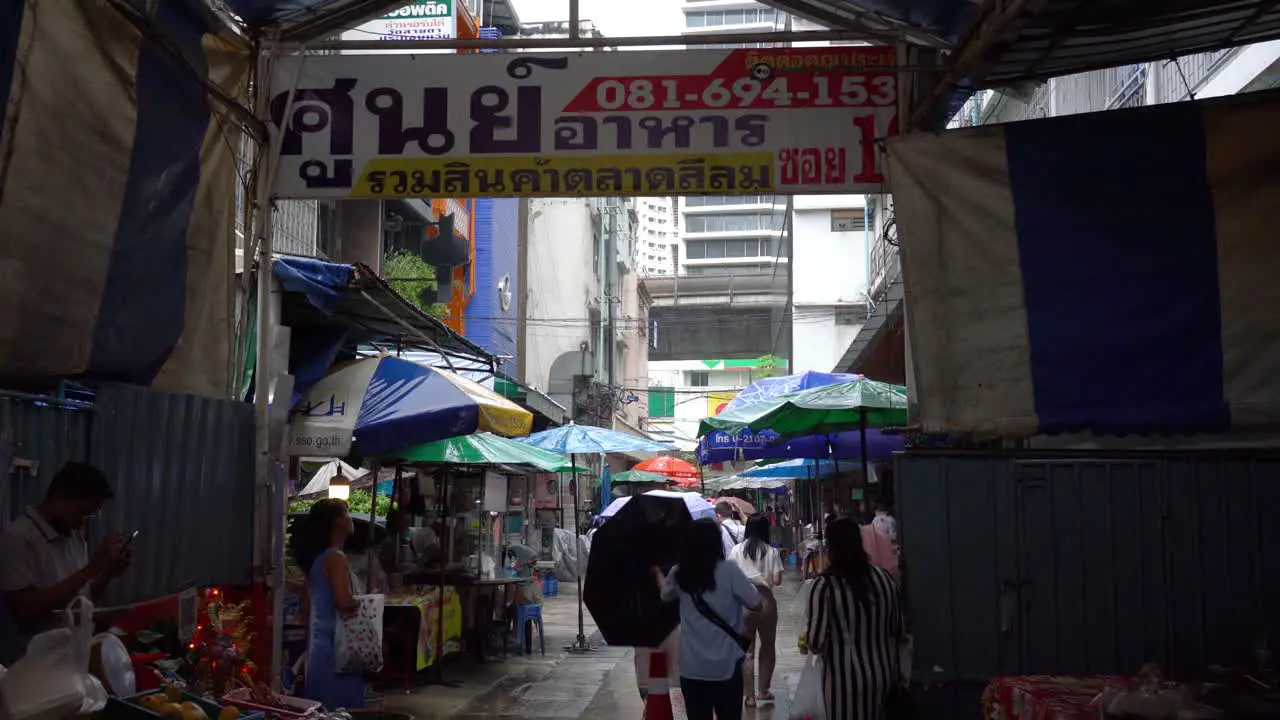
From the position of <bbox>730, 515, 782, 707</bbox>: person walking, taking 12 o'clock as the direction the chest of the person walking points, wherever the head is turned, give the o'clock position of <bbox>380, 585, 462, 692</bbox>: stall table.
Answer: The stall table is roughly at 9 o'clock from the person walking.

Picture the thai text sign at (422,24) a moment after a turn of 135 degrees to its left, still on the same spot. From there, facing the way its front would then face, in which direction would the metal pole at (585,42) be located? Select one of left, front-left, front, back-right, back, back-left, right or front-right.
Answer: back-right

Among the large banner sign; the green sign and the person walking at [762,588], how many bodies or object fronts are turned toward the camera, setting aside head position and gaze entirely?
2

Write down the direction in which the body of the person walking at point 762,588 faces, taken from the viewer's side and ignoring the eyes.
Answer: away from the camera

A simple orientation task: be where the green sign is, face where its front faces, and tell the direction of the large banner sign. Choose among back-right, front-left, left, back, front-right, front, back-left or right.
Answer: front

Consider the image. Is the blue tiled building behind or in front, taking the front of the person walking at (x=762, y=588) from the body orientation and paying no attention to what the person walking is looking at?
in front

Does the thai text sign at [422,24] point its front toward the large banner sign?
yes

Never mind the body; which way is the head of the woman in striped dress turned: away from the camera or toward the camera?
away from the camera

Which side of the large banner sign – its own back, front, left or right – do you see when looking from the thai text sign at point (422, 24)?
back

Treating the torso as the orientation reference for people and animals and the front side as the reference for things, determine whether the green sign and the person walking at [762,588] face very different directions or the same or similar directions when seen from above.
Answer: very different directions

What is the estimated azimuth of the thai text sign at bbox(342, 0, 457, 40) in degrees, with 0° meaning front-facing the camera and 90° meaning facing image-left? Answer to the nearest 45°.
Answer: approximately 0°

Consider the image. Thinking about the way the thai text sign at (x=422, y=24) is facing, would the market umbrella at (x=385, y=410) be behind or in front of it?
in front

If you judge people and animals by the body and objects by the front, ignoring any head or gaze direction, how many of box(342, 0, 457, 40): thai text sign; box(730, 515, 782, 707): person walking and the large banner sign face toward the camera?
2

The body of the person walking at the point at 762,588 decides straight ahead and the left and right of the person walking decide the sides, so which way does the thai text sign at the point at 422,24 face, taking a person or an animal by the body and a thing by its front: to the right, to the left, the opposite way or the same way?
the opposite way

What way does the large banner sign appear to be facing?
toward the camera
